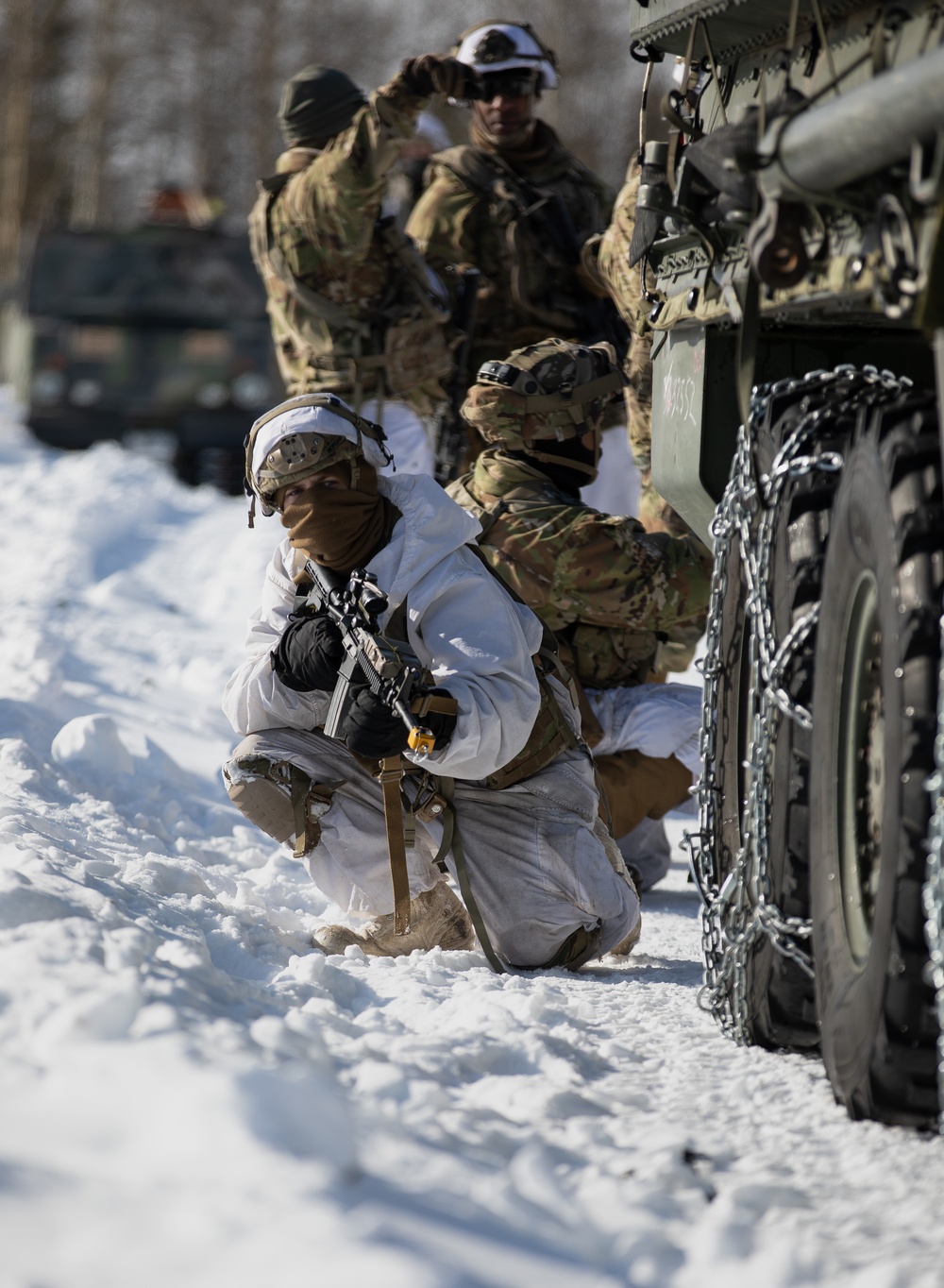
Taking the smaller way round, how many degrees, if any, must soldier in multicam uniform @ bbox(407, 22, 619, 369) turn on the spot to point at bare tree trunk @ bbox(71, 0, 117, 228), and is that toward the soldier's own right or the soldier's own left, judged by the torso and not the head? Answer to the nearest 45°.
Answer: approximately 180°

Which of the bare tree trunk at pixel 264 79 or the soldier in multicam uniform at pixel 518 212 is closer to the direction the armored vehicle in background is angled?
the soldier in multicam uniform

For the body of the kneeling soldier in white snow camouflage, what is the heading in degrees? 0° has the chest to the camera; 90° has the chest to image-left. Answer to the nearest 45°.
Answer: approximately 45°

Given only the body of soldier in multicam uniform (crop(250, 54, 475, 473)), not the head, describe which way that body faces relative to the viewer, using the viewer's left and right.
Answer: facing away from the viewer and to the right of the viewer

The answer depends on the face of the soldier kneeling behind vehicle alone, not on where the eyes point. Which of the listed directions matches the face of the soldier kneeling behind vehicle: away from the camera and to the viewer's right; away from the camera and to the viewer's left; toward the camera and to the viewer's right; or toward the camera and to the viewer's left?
away from the camera and to the viewer's right

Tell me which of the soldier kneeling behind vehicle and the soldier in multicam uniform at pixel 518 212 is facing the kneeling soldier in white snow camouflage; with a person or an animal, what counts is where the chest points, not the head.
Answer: the soldier in multicam uniform

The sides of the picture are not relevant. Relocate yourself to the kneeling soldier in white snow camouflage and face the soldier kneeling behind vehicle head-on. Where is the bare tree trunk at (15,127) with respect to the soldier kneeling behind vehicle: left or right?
left

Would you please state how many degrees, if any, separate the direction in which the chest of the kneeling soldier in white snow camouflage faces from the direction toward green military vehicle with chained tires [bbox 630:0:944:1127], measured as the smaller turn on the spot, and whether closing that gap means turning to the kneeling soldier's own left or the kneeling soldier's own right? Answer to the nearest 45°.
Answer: approximately 90° to the kneeling soldier's own left

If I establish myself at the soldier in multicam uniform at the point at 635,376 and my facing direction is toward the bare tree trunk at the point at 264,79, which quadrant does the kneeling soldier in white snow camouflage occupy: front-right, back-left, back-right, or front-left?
back-left

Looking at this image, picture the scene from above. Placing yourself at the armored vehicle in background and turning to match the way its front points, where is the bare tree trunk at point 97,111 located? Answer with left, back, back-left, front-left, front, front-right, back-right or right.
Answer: back

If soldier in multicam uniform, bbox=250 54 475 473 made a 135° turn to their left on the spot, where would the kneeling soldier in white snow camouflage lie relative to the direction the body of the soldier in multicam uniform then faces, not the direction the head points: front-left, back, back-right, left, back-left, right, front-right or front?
left
